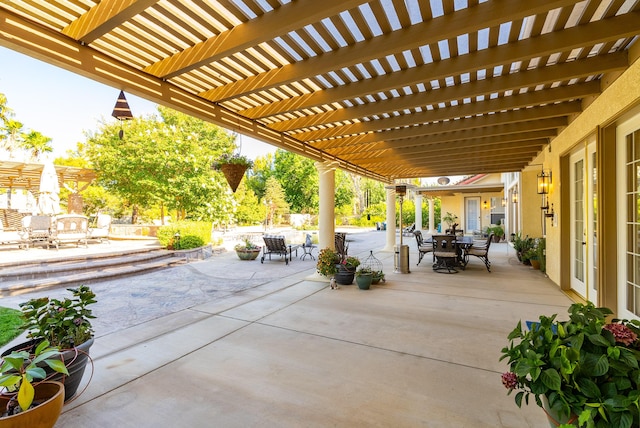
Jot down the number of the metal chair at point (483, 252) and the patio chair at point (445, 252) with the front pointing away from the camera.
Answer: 1

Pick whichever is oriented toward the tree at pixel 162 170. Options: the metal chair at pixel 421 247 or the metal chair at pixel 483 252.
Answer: the metal chair at pixel 483 252

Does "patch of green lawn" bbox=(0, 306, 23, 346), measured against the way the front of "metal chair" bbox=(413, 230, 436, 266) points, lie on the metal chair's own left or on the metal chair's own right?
on the metal chair's own right

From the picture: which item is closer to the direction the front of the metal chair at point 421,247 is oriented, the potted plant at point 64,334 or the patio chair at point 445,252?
the patio chair

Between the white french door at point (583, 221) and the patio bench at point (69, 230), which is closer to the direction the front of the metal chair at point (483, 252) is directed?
the patio bench

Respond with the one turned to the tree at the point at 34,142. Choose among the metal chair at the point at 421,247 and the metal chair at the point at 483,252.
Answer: the metal chair at the point at 483,252

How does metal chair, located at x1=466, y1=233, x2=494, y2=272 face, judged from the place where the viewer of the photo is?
facing to the left of the viewer

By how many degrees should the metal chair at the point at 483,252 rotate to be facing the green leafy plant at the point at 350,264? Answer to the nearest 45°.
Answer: approximately 45° to its left

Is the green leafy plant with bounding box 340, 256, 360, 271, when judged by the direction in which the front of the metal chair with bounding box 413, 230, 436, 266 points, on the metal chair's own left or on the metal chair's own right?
on the metal chair's own right

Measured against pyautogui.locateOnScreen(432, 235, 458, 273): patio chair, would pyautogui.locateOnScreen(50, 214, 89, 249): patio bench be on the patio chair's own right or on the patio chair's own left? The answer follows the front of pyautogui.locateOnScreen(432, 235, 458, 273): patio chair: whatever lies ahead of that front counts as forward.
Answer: on the patio chair's own left

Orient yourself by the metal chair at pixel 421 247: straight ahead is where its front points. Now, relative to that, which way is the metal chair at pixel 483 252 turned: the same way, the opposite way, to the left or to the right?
the opposite way

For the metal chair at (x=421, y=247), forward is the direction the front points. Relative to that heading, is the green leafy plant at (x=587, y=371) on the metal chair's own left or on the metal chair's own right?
on the metal chair's own right

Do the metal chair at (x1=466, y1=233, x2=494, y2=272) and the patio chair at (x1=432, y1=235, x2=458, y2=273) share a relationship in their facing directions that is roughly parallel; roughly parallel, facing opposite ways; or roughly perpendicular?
roughly perpendicular

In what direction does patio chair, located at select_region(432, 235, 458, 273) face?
away from the camera

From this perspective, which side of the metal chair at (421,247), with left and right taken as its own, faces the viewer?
right
